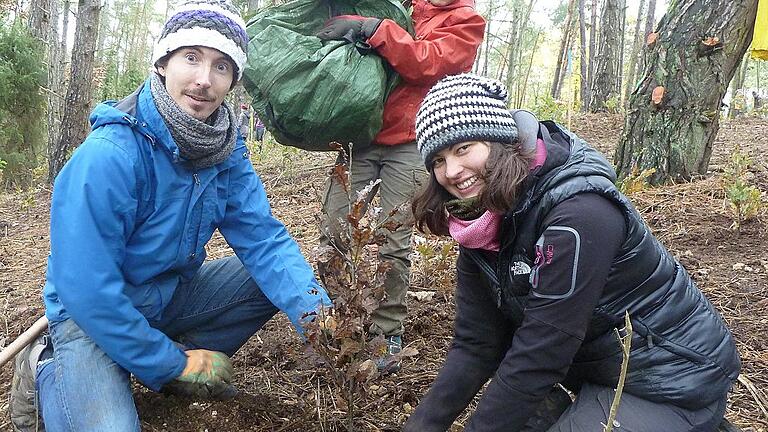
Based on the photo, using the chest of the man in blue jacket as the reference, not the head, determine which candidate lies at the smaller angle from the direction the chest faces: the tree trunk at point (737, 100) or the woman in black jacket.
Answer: the woman in black jacket

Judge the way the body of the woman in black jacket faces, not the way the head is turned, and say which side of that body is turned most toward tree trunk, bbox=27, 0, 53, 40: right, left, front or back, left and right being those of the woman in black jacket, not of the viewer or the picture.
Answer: right

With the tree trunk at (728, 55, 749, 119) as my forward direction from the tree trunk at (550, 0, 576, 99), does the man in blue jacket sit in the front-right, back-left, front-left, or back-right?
back-right

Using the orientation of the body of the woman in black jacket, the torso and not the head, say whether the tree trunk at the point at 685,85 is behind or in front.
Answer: behind

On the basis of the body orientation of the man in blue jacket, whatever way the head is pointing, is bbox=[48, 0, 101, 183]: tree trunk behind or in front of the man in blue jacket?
behind

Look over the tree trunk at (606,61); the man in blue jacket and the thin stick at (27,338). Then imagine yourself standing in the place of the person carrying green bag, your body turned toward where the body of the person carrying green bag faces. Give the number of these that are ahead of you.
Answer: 2

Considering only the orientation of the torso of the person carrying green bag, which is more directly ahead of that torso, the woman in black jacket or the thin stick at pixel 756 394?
the woman in black jacket

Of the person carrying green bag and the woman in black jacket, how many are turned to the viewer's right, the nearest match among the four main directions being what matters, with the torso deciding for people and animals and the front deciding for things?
0

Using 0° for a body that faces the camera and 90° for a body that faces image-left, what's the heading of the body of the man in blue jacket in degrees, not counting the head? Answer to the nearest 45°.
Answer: approximately 315°

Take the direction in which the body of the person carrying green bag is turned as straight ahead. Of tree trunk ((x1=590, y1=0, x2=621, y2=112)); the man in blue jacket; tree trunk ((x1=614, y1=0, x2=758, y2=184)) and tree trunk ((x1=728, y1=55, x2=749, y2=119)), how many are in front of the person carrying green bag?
1

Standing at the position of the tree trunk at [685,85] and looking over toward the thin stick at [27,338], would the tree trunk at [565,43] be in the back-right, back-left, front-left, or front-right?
back-right
